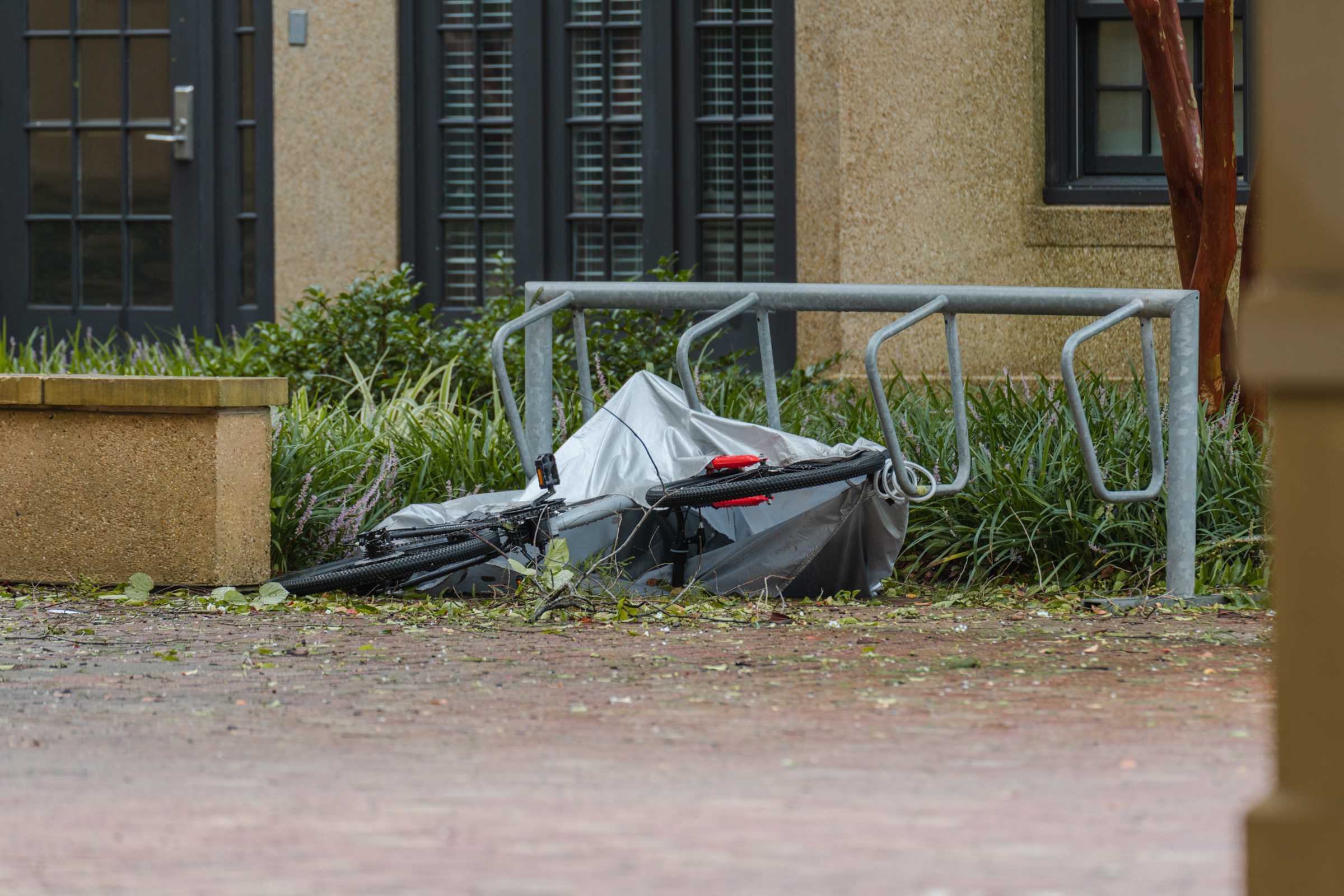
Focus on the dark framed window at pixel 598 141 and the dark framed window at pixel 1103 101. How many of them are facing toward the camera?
2

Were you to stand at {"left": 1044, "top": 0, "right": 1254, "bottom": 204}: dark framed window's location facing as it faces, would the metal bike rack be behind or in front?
in front

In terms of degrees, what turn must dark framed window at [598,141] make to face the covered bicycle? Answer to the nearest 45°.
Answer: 0° — it already faces it

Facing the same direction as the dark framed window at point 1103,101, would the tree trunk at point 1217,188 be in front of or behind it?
in front

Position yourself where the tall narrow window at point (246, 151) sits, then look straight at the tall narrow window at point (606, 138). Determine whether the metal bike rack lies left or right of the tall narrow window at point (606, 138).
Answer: right

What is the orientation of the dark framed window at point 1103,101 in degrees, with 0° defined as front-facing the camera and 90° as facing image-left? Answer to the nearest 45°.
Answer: approximately 0°

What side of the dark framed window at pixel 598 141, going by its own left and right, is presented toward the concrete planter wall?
front

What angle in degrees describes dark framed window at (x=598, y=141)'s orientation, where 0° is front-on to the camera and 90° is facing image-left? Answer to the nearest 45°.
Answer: approximately 0°

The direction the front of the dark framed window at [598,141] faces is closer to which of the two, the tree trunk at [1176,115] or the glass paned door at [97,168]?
the tree trunk
